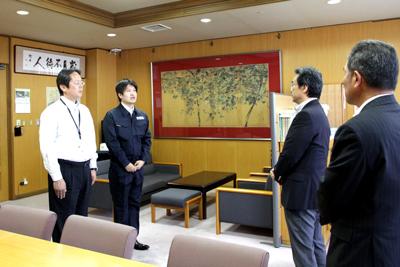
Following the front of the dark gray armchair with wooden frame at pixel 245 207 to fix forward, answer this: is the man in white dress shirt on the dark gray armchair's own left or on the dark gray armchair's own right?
on the dark gray armchair's own left

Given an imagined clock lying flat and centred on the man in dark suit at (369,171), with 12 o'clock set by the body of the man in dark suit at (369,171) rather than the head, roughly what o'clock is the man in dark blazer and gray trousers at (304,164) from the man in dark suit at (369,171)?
the man in dark blazer and gray trousers at (304,164) is roughly at 1 o'clock from the man in dark suit at (369,171).

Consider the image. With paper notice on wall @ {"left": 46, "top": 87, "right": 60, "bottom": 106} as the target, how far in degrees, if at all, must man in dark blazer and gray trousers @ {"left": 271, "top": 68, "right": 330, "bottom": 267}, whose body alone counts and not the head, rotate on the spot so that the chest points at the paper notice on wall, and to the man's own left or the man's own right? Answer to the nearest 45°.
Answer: approximately 45° to the man's own right

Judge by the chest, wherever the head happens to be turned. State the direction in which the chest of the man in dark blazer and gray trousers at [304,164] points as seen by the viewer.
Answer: to the viewer's left

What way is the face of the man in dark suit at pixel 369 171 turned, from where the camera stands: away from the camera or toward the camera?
away from the camera

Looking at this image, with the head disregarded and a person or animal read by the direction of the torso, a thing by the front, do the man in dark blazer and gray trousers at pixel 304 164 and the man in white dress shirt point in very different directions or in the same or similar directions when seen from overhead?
very different directions

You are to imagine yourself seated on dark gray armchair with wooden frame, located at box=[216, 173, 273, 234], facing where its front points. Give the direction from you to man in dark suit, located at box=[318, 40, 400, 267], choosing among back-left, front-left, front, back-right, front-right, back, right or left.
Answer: back-left

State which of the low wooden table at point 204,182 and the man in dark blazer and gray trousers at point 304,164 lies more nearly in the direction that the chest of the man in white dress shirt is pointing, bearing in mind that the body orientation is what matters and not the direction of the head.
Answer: the man in dark blazer and gray trousers

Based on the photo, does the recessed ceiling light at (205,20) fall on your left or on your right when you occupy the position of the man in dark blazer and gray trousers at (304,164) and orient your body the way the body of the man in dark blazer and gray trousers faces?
on your right

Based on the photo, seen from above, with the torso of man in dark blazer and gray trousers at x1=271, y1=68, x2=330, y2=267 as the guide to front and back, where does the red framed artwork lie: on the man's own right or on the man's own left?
on the man's own right

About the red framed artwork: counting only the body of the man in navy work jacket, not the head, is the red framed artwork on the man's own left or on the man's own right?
on the man's own left
